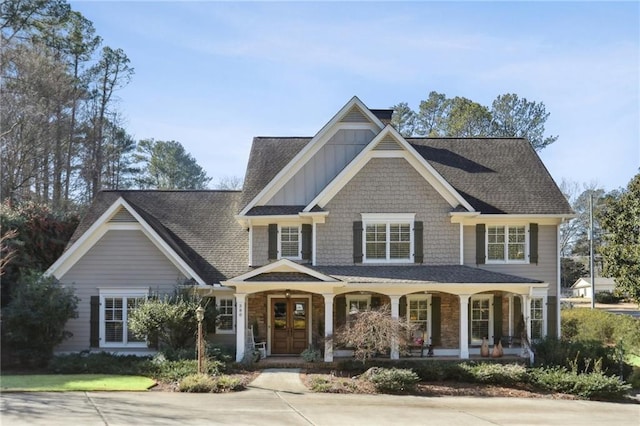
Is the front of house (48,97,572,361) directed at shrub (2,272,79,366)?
no

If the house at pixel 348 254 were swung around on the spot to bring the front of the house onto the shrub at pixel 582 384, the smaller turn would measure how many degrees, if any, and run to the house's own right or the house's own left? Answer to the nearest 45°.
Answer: approximately 45° to the house's own left

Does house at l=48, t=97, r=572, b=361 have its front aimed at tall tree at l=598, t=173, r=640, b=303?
no

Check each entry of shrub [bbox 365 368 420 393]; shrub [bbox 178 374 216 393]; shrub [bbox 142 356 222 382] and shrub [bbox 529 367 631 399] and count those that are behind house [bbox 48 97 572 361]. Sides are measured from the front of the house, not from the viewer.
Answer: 0

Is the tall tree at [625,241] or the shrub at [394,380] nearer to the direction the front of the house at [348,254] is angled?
the shrub

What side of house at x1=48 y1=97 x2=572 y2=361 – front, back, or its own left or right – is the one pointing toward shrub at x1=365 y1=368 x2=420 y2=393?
front

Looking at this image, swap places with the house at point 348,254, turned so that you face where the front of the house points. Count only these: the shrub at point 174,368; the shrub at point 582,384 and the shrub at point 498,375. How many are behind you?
0

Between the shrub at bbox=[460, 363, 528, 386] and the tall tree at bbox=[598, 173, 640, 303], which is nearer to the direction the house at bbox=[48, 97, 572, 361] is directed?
the shrub

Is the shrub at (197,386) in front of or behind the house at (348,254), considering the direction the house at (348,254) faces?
in front

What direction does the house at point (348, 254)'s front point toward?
toward the camera
